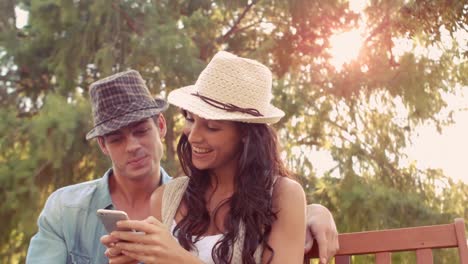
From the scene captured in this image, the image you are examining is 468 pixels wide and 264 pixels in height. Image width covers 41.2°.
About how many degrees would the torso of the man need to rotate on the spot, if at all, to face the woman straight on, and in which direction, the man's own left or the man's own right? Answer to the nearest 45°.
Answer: approximately 45° to the man's own left

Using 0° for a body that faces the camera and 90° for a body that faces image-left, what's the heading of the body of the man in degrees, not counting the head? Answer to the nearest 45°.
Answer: approximately 0°

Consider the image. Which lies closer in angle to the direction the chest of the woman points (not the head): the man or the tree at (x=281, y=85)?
the man

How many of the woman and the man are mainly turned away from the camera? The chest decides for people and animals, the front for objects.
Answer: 0

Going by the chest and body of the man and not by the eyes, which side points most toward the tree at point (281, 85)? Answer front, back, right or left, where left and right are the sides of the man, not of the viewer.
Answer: back

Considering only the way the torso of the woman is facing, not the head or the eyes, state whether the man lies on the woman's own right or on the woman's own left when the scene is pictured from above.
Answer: on the woman's own right

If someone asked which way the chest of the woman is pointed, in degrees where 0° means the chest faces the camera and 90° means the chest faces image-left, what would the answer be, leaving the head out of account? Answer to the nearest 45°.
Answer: approximately 45°

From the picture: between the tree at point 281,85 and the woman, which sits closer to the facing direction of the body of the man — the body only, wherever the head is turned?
the woman
